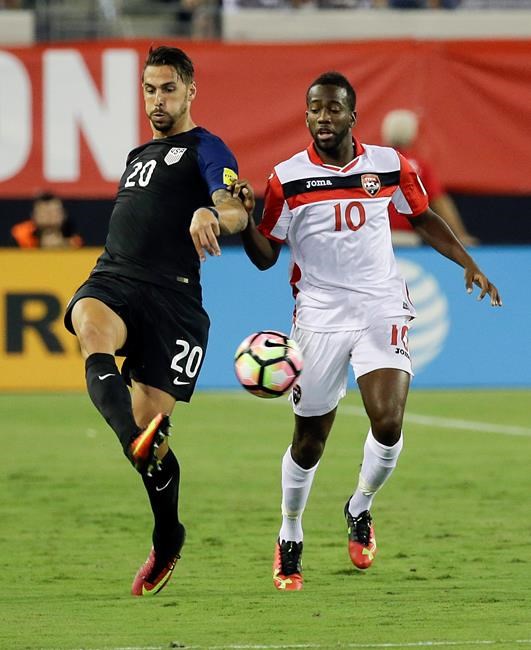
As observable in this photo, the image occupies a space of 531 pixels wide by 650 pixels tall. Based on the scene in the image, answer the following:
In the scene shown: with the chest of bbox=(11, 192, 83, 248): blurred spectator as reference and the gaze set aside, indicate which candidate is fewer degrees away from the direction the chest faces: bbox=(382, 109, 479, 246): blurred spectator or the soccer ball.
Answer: the soccer ball

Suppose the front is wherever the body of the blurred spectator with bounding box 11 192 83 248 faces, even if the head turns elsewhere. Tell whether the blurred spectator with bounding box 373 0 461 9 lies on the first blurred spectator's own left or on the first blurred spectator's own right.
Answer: on the first blurred spectator's own left

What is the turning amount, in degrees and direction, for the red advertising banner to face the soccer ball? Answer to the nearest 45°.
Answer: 0° — it already faces it

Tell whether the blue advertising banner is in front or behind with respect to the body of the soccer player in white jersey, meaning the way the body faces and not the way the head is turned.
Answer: behind

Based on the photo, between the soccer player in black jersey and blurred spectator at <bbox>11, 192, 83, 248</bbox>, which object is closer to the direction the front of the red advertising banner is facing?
the soccer player in black jersey

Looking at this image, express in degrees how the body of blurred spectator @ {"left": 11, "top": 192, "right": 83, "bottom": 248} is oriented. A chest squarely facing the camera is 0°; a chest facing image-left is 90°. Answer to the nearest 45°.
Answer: approximately 0°
